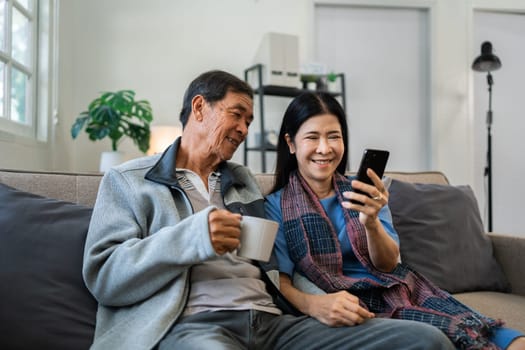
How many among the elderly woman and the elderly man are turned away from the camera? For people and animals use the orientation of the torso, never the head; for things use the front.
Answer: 0

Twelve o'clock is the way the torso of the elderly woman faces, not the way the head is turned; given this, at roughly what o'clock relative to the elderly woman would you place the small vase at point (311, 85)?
The small vase is roughly at 7 o'clock from the elderly woman.

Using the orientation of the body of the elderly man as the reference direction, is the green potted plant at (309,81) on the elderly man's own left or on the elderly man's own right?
on the elderly man's own left

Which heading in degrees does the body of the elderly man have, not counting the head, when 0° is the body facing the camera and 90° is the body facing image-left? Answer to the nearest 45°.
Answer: approximately 315°

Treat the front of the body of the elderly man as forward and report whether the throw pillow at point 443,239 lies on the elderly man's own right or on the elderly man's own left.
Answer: on the elderly man's own left

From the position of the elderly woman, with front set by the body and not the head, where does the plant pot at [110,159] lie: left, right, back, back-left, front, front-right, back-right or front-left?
back

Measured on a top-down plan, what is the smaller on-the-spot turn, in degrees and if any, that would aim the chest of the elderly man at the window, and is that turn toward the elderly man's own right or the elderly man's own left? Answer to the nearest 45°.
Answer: approximately 180°

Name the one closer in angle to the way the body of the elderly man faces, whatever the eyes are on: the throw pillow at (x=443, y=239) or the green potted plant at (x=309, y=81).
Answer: the throw pillow

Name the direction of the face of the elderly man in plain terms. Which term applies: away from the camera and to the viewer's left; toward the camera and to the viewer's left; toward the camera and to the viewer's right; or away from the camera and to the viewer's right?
toward the camera and to the viewer's right
